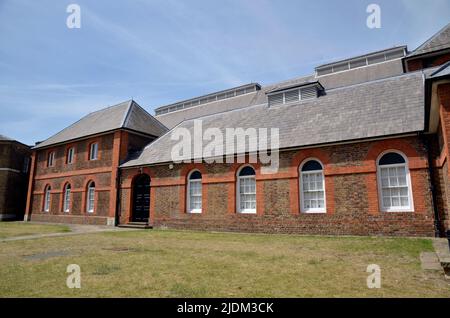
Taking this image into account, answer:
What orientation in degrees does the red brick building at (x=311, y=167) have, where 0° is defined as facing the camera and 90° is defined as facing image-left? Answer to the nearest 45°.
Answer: approximately 45°
